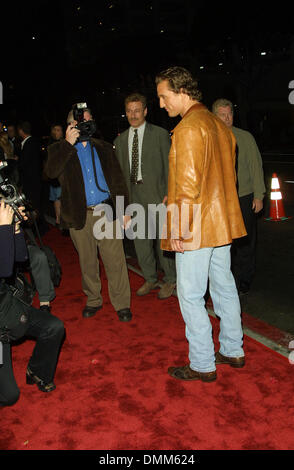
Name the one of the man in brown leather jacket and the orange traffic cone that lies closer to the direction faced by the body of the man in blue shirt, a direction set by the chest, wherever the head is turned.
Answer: the man in brown leather jacket

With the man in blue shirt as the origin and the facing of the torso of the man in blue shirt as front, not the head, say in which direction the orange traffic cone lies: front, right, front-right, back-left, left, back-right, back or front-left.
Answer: back-left

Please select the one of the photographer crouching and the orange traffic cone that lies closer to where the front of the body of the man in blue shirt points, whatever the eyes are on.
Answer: the photographer crouching

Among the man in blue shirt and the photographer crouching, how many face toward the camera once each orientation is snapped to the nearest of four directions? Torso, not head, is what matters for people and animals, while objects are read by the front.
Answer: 1

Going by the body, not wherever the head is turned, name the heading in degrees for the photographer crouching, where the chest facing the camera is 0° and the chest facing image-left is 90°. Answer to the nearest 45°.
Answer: approximately 270°

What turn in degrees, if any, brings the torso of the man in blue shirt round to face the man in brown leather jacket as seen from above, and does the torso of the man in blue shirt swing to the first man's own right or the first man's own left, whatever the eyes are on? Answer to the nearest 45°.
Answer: approximately 45° to the first man's own left

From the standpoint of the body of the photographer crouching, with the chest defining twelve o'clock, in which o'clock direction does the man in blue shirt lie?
The man in blue shirt is roughly at 10 o'clock from the photographer crouching.

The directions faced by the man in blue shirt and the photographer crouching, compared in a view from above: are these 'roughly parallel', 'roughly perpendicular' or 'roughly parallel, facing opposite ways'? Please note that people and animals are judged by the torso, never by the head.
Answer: roughly perpendicular

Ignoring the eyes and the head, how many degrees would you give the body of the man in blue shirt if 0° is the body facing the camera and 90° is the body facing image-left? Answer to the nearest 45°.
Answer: approximately 0°
